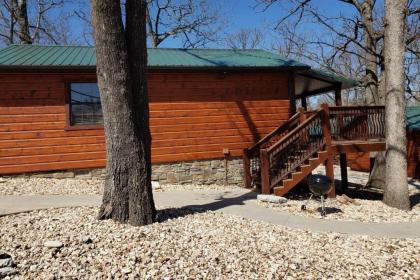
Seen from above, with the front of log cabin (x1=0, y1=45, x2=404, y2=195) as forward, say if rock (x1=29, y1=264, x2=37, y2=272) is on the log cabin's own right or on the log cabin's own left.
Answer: on the log cabin's own right

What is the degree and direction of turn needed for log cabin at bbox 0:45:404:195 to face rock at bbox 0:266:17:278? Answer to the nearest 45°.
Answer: approximately 90° to its right

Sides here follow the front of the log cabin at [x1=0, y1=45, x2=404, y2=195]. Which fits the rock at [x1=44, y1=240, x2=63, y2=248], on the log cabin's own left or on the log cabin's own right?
on the log cabin's own right

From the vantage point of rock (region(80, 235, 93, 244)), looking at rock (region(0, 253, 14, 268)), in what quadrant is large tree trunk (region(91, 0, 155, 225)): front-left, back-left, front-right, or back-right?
back-right

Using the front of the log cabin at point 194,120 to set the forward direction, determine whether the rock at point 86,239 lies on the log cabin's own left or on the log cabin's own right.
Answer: on the log cabin's own right
